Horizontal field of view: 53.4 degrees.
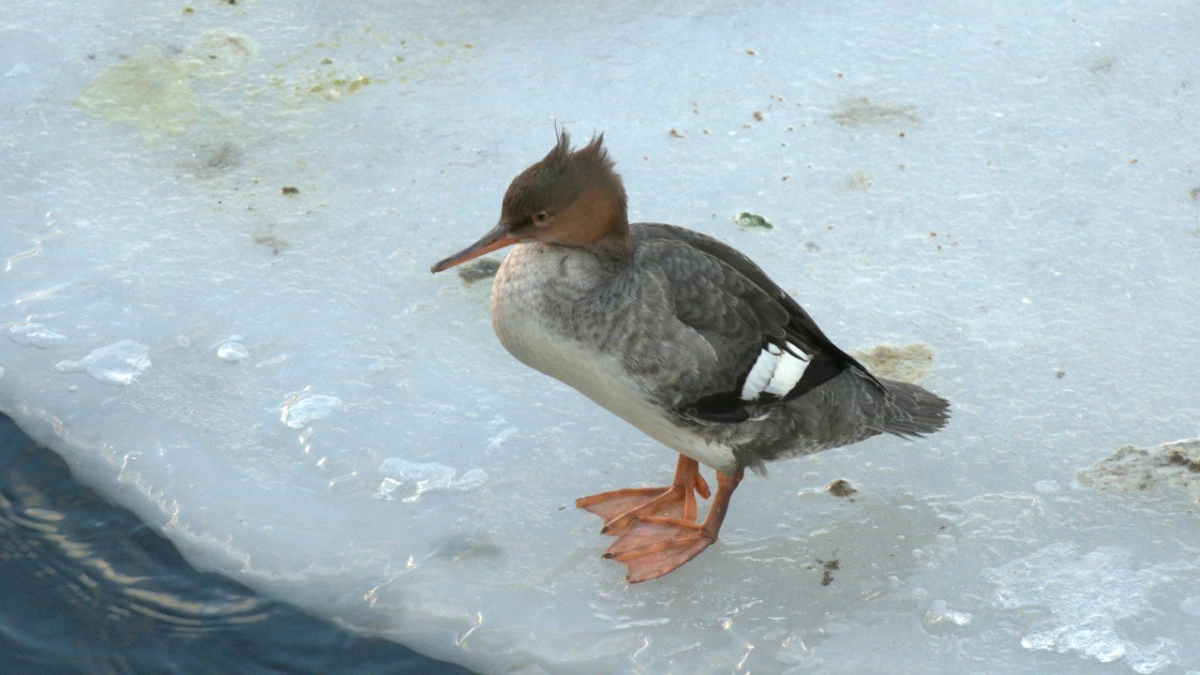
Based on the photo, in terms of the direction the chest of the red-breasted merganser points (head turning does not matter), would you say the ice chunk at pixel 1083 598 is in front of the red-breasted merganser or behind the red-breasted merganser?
behind

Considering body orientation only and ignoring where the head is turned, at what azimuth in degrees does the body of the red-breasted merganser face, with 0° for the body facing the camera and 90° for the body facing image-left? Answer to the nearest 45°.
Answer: approximately 90°

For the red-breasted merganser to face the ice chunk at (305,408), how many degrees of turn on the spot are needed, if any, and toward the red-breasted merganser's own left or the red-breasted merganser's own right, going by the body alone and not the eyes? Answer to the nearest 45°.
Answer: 0° — it already faces it

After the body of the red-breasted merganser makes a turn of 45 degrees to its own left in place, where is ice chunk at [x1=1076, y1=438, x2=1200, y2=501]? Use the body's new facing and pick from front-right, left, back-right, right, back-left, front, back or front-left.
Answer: back-left

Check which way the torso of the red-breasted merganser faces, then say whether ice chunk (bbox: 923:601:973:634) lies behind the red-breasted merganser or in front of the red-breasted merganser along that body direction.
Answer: behind
